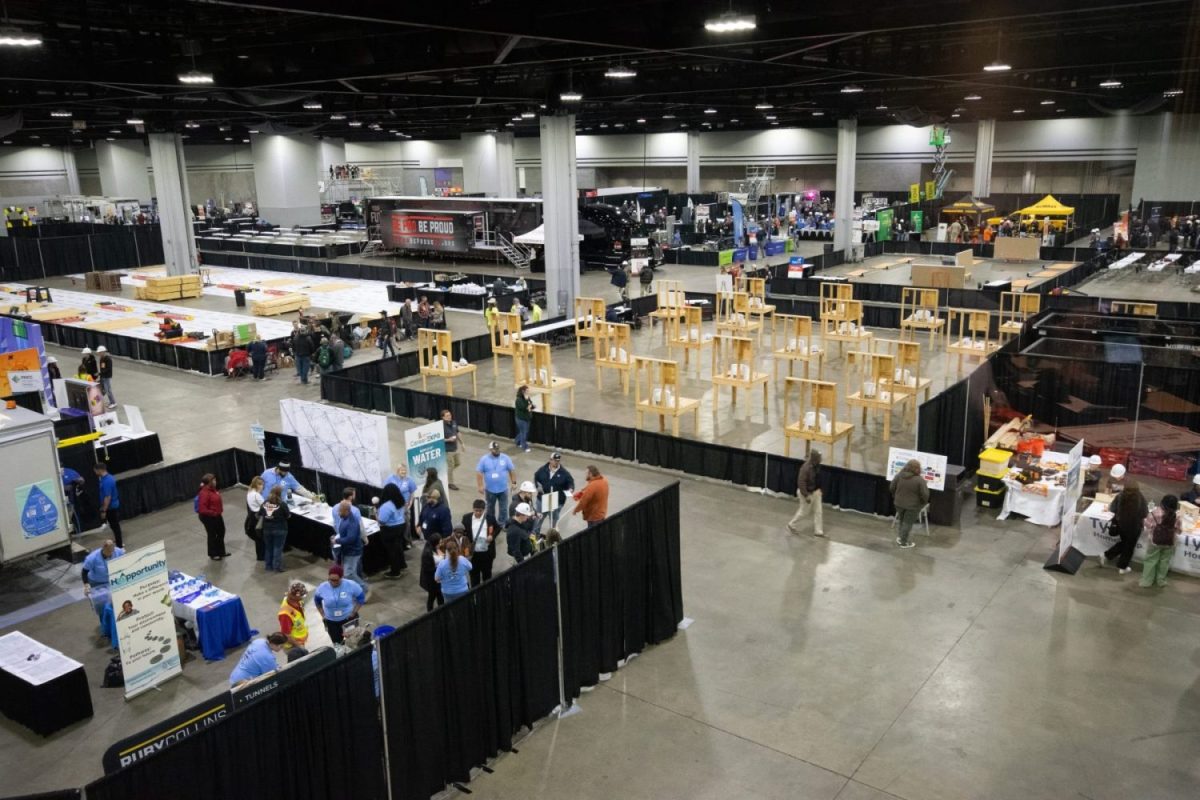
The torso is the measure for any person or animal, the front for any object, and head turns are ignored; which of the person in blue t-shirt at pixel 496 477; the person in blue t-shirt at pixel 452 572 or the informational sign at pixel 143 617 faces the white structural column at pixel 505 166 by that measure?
the person in blue t-shirt at pixel 452 572

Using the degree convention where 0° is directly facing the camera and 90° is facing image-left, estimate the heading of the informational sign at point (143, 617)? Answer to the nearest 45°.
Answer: approximately 315°

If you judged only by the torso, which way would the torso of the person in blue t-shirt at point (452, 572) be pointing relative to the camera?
away from the camera

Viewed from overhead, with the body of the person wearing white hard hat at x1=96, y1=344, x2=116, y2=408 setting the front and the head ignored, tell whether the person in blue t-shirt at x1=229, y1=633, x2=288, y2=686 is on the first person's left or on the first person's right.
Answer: on the first person's left

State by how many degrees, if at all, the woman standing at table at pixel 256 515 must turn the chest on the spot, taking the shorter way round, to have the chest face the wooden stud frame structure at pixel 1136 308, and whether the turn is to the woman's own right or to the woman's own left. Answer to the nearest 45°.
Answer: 0° — they already face it

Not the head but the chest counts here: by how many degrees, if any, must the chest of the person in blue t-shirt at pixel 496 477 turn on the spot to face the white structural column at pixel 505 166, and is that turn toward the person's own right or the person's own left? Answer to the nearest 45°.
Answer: approximately 180°

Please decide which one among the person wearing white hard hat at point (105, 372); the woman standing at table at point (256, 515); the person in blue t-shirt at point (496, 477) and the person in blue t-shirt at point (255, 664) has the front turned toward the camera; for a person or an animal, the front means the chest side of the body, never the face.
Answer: the person in blue t-shirt at point (496, 477)

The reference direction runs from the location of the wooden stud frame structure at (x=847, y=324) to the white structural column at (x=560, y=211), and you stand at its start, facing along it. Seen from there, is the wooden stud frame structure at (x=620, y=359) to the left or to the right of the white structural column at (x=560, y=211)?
left

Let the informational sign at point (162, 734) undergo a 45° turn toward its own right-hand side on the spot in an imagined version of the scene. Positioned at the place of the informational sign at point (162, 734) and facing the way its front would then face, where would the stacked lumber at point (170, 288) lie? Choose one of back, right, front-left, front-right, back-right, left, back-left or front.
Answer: back
